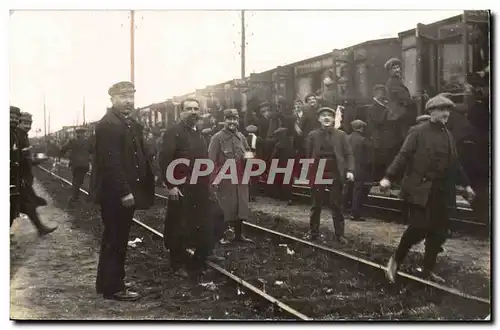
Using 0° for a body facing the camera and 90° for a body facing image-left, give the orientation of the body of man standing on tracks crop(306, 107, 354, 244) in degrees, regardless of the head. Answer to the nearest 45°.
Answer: approximately 0°

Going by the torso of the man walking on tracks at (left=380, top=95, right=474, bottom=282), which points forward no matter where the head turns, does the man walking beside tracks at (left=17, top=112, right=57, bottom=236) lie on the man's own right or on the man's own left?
on the man's own right

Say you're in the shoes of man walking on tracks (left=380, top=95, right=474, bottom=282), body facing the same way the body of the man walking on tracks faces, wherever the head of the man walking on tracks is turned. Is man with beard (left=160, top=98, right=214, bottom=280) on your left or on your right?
on your right

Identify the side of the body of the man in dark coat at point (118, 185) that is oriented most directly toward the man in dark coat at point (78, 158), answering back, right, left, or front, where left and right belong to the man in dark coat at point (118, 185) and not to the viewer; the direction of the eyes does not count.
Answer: back
